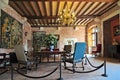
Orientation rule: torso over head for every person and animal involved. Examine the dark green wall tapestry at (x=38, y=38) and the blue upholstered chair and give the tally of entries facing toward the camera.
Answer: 1

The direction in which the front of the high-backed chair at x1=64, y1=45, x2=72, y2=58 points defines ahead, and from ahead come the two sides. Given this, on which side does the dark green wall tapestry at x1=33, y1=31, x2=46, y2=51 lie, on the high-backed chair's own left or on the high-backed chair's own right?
on the high-backed chair's own right

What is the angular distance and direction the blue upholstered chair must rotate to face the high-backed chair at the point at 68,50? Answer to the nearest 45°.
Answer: approximately 45° to its right

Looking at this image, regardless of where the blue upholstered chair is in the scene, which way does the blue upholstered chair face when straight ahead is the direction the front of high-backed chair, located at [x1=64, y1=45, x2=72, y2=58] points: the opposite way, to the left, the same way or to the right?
to the right

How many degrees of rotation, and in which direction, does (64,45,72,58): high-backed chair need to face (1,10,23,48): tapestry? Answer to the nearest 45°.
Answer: approximately 45° to its right
